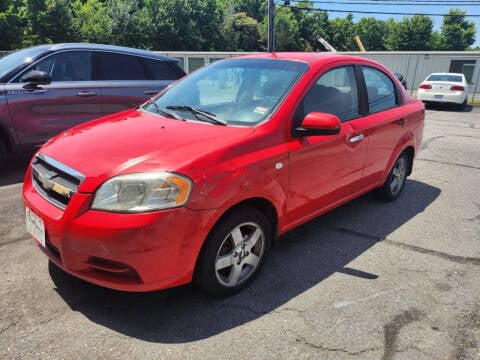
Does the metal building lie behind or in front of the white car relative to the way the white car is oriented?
in front

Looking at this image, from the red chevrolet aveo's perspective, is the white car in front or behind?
behind

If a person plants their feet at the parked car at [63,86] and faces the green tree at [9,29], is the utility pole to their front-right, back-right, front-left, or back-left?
front-right

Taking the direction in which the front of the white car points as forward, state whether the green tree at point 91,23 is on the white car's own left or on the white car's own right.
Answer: on the white car's own left

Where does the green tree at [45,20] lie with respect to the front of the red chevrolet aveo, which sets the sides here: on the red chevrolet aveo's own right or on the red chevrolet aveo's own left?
on the red chevrolet aveo's own right

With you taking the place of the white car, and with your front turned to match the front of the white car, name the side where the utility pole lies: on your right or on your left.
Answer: on your left

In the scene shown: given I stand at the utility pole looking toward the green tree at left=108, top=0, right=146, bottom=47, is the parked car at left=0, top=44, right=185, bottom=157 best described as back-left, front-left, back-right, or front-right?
back-left

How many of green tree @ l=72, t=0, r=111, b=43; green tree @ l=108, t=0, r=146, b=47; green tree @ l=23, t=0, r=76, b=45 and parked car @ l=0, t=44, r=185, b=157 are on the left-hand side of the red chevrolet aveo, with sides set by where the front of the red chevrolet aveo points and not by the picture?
0

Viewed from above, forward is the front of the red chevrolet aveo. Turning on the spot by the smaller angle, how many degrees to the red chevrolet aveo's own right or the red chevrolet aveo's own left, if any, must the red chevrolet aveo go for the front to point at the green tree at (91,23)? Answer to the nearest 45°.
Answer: approximately 135° to the red chevrolet aveo's own right

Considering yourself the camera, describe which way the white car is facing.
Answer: facing away from the viewer

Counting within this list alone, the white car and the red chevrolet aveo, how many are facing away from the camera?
1

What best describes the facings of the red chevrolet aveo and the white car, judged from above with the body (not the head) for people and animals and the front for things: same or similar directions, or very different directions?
very different directions

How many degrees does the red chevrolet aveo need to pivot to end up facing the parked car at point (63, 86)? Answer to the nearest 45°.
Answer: approximately 90° to its right
